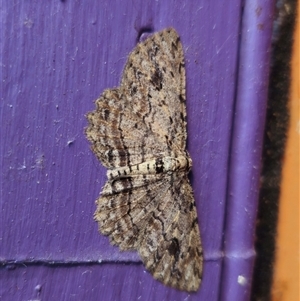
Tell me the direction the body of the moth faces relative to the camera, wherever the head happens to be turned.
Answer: to the viewer's right
